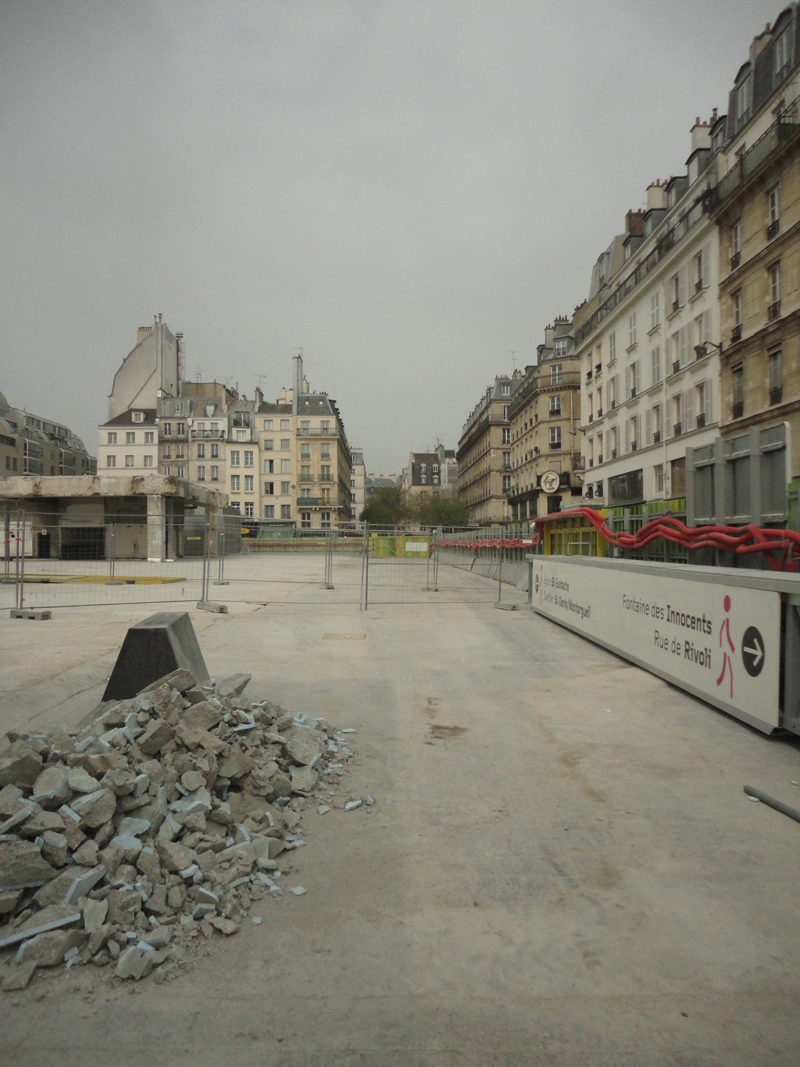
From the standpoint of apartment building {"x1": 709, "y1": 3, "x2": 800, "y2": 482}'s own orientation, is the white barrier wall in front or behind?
in front

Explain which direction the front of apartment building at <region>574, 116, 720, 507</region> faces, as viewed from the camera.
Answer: facing the viewer and to the left of the viewer

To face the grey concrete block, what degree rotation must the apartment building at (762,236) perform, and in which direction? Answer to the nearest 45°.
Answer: approximately 45° to its left

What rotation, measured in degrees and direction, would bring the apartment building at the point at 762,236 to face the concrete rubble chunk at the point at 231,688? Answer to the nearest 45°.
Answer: approximately 45° to its left

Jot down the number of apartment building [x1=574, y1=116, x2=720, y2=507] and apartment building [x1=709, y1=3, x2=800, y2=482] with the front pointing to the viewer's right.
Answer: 0

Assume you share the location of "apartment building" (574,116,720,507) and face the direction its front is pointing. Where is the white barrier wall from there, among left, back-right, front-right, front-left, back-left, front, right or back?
front-left

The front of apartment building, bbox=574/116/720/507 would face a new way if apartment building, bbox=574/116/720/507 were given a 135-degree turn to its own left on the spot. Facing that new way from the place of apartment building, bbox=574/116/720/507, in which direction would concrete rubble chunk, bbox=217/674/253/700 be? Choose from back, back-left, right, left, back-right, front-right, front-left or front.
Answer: right

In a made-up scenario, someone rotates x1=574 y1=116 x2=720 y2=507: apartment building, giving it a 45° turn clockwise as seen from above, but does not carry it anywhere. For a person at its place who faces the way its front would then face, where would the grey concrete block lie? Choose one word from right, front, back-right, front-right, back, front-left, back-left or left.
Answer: left

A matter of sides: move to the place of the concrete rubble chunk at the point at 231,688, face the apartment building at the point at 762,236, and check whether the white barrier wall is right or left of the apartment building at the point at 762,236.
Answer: right
